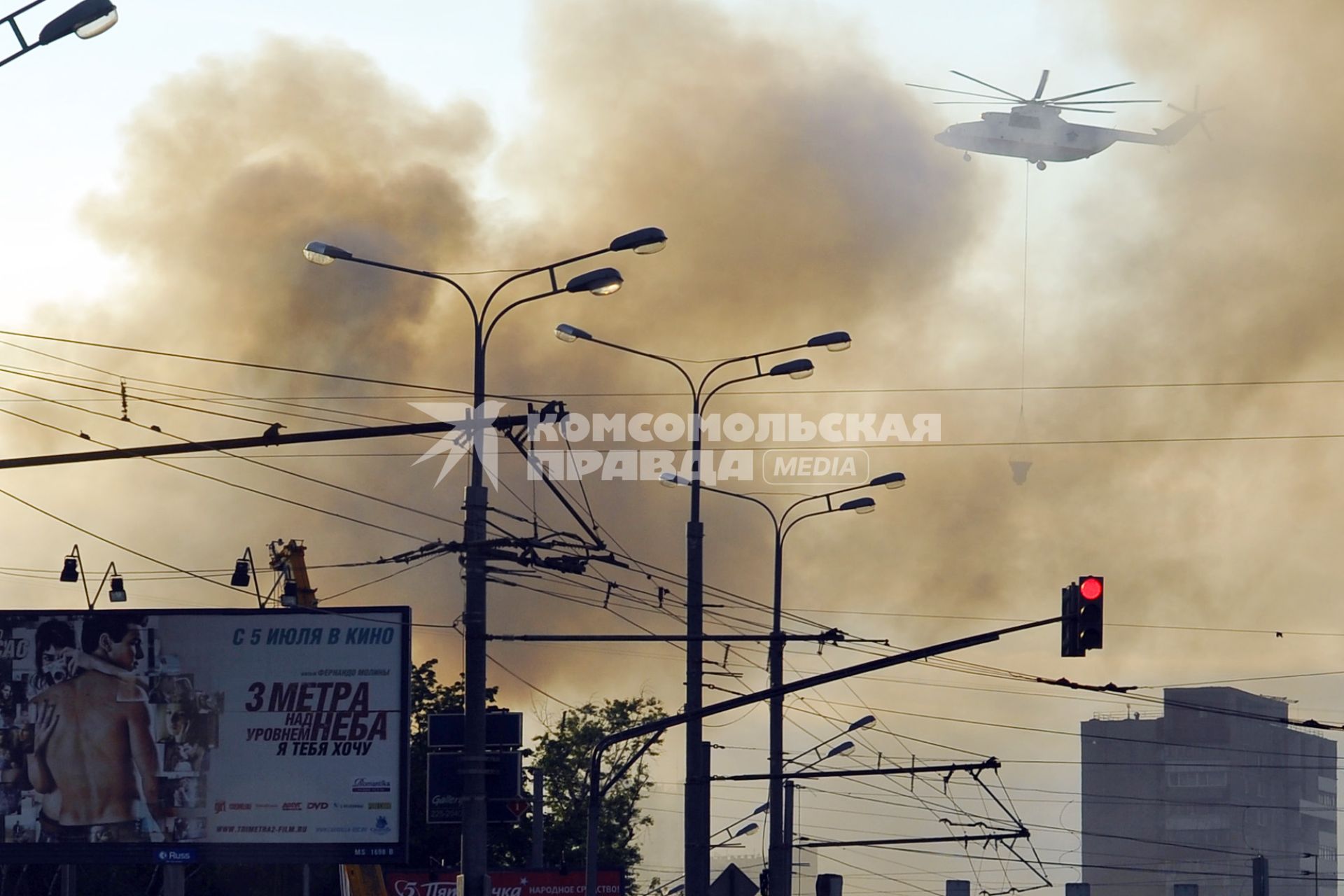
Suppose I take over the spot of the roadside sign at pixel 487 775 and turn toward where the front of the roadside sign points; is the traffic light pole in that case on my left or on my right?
on my left

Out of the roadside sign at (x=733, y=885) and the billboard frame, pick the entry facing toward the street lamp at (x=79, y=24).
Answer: the billboard frame

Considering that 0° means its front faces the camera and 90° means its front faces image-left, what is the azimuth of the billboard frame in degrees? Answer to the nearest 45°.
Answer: approximately 0°
